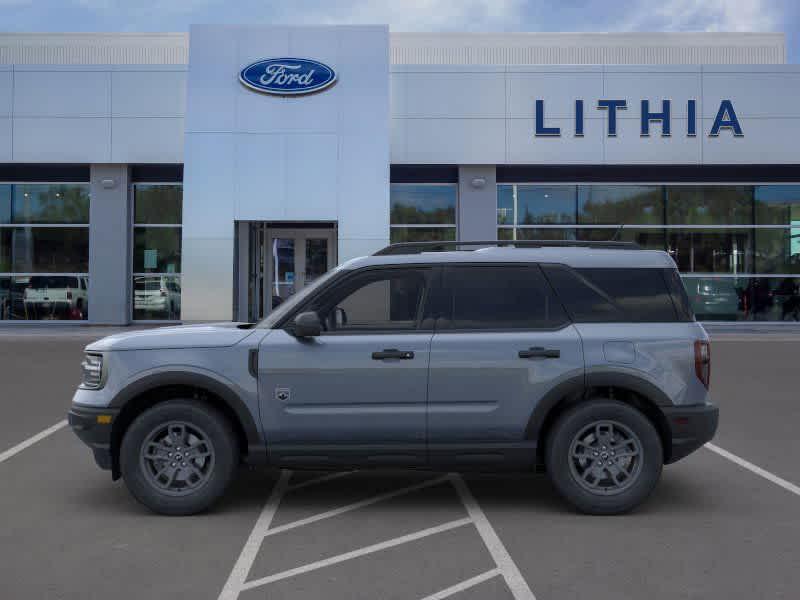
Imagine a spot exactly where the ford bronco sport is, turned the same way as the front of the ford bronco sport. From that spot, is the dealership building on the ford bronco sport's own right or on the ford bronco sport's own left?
on the ford bronco sport's own right

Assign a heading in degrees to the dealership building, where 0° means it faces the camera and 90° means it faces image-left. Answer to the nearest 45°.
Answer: approximately 0°

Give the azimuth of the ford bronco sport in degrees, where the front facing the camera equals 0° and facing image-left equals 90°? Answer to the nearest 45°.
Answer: approximately 90°

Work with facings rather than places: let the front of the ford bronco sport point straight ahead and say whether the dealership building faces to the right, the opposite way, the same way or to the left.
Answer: to the left

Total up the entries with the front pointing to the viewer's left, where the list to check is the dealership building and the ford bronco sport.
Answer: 1

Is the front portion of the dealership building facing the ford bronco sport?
yes
